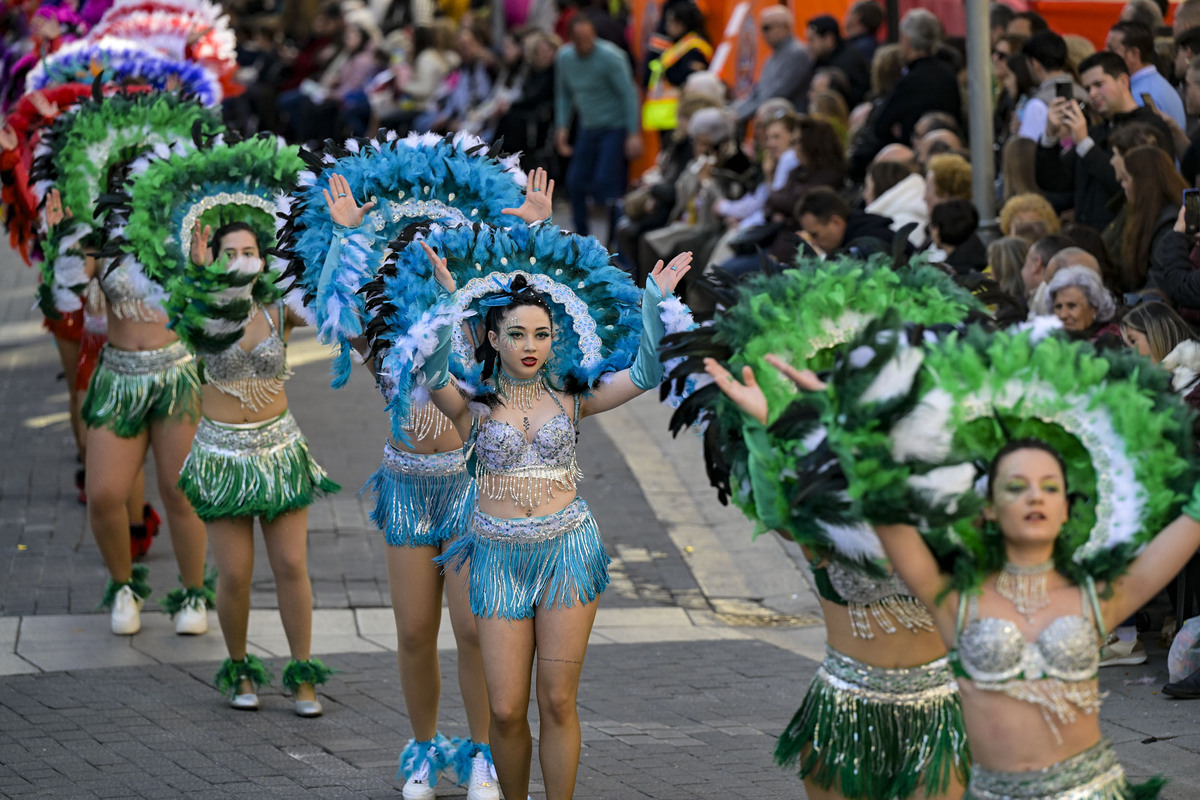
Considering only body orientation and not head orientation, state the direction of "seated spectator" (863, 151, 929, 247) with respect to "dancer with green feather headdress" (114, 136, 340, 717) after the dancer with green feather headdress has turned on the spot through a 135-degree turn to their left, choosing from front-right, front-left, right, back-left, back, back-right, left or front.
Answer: front

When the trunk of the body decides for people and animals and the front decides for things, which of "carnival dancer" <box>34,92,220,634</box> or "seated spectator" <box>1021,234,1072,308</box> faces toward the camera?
the carnival dancer

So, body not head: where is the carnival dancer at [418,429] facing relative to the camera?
toward the camera

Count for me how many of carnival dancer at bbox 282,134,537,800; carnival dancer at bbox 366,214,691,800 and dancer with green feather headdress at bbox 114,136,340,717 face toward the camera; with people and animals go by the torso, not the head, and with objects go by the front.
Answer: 3

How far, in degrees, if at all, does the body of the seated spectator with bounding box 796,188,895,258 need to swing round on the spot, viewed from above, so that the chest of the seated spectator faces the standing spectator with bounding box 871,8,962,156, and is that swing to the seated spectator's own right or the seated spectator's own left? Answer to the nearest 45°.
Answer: approximately 90° to the seated spectator's own right

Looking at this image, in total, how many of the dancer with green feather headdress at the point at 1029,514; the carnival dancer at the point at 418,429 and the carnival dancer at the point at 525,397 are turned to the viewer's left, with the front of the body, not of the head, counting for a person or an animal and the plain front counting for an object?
0

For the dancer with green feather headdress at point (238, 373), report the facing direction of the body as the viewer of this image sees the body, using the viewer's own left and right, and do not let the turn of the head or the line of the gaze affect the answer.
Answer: facing the viewer

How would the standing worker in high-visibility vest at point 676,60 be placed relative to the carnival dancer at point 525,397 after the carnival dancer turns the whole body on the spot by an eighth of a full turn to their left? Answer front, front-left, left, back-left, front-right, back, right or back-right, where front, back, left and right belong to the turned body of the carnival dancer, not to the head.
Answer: back-left

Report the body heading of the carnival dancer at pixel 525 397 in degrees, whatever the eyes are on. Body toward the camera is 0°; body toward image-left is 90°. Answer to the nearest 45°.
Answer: approximately 0°

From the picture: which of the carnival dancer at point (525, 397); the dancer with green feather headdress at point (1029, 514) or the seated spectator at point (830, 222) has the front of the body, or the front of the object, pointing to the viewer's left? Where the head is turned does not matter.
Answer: the seated spectator

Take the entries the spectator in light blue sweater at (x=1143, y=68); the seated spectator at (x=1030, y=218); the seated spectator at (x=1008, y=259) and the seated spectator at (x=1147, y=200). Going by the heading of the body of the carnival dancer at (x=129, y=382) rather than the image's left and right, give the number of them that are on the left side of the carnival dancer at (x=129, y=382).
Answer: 4

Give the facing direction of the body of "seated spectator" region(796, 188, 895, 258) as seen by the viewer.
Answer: to the viewer's left

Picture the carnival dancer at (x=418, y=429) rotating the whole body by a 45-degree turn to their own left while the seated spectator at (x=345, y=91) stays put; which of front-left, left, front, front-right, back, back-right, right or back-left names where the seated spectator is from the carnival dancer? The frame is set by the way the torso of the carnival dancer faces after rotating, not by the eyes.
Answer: back-left

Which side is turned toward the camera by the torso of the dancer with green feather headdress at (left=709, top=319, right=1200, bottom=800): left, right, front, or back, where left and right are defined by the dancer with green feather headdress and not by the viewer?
front

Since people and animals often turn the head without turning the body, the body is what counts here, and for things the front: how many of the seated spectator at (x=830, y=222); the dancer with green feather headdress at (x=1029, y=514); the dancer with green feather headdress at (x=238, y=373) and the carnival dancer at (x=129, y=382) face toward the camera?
3

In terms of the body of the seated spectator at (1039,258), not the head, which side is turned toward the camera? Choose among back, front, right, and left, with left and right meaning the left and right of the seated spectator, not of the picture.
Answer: left

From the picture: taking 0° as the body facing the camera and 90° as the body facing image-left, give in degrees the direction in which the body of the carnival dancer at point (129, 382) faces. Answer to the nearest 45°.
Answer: approximately 0°

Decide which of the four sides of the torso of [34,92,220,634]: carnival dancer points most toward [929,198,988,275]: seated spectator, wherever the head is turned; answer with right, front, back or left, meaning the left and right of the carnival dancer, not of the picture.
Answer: left

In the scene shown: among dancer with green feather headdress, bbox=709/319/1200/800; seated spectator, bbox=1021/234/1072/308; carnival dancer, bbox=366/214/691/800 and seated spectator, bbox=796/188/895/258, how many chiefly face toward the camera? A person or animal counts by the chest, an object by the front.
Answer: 2

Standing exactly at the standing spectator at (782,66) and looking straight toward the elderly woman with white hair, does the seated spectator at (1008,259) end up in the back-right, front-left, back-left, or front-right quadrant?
front-left
